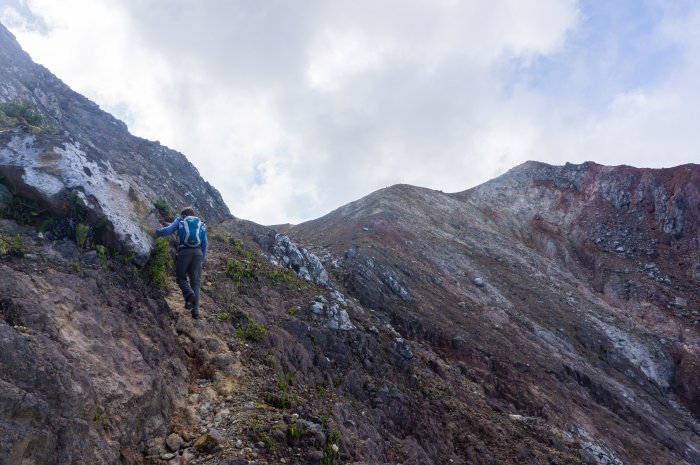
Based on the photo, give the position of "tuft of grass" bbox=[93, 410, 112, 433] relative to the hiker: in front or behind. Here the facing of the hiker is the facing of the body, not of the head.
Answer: behind

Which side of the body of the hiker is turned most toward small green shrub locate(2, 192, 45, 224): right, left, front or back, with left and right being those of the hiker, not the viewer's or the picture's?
left

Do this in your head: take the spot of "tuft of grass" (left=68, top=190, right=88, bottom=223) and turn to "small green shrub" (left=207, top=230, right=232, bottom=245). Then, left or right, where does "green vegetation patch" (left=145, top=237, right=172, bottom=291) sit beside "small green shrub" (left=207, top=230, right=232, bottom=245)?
right

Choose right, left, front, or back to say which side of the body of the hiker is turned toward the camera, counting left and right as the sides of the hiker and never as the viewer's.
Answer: back

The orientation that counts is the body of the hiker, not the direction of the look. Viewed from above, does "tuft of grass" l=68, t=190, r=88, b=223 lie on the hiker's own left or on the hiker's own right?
on the hiker's own left
